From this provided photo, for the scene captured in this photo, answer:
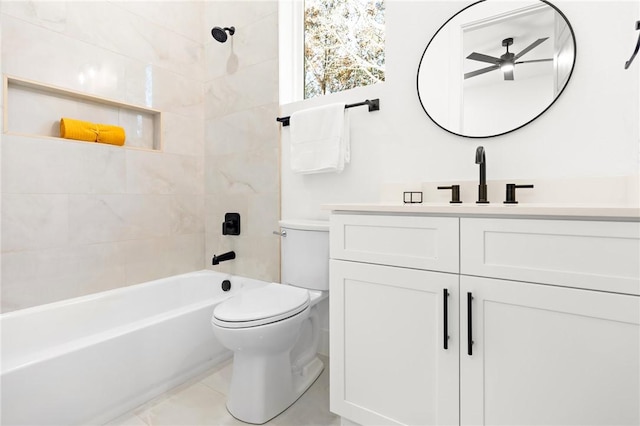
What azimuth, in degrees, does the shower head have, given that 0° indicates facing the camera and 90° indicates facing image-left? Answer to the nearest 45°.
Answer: approximately 45°

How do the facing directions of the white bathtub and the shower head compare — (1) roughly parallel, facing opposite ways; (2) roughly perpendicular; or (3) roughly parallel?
roughly perpendicular

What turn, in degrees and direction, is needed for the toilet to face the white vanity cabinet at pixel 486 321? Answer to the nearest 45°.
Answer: approximately 90° to its left

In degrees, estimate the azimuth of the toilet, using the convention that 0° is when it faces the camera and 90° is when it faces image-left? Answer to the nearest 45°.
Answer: approximately 45°

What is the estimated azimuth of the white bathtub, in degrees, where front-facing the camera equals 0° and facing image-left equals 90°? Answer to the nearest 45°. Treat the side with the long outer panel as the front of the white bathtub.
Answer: approximately 315°

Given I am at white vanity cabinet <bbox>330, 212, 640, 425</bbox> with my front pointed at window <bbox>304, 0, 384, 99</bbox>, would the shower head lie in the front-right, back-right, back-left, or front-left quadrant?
front-left

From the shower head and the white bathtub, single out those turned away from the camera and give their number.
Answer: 0

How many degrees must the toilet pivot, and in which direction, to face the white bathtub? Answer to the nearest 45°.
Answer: approximately 45° to its right

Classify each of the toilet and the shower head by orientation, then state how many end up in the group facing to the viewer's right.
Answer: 0
